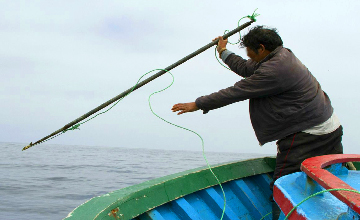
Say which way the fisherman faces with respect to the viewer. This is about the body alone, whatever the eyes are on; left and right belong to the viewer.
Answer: facing to the left of the viewer
